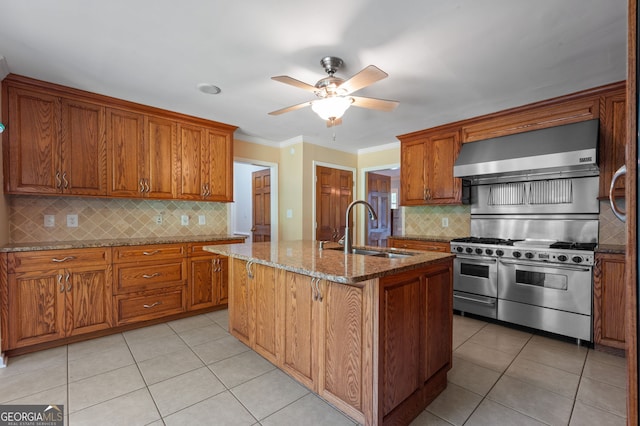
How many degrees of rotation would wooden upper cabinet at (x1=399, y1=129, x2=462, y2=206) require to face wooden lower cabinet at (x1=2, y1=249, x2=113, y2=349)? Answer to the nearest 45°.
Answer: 0° — it already faces it

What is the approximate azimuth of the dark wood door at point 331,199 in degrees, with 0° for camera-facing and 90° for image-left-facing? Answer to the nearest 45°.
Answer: approximately 315°

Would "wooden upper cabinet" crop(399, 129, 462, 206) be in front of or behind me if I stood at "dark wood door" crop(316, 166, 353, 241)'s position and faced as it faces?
in front

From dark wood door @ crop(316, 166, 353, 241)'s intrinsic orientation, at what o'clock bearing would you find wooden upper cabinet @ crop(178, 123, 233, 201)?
The wooden upper cabinet is roughly at 3 o'clock from the dark wood door.

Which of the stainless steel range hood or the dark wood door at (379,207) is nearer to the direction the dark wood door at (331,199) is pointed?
the stainless steel range hood

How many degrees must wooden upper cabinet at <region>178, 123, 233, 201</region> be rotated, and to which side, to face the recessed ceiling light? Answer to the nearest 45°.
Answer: approximately 45° to its right

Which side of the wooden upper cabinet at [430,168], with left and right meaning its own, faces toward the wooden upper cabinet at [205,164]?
front

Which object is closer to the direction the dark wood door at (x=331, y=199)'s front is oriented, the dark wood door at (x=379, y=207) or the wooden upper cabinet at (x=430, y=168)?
the wooden upper cabinet

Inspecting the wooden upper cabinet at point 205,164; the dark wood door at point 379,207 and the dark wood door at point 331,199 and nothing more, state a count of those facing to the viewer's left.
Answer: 0

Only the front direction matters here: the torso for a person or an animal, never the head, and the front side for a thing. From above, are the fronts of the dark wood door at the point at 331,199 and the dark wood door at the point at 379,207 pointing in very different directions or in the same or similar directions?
same or similar directions

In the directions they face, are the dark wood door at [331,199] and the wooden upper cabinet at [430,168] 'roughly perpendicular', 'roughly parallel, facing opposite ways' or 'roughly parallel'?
roughly perpendicular

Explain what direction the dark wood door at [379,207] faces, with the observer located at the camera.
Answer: facing the viewer and to the right of the viewer

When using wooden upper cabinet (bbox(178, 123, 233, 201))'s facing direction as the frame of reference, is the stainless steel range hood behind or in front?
in front

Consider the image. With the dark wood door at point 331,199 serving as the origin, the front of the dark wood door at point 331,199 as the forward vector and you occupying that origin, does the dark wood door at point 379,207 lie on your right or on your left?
on your left

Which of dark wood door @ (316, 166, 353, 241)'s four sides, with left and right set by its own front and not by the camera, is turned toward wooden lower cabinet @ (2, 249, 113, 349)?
right

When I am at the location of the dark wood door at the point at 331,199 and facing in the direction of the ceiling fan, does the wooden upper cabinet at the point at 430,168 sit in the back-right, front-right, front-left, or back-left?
front-left

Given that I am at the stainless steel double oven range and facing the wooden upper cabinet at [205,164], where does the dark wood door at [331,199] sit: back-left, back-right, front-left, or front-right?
front-right

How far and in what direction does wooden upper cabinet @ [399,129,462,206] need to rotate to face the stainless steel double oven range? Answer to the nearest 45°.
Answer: approximately 90° to its left

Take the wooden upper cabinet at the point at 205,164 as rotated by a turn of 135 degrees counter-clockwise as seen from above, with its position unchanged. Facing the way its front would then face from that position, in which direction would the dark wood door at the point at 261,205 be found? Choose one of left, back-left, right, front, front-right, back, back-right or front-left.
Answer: front-right
